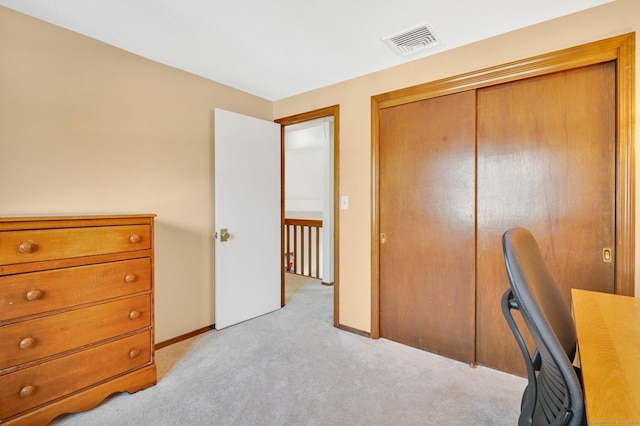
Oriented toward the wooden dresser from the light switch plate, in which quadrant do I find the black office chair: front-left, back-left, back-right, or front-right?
front-left

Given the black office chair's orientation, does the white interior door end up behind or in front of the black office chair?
behind

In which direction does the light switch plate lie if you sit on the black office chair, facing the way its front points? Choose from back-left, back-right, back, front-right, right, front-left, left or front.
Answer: back-left

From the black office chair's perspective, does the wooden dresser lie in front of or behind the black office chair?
behind

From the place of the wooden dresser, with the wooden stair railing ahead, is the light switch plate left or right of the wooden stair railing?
right

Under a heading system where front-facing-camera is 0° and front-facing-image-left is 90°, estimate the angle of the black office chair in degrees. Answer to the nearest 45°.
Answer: approximately 270°

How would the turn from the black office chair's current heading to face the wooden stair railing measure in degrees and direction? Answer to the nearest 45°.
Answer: approximately 135° to its left

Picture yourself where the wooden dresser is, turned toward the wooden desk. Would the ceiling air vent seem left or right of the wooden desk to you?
left
